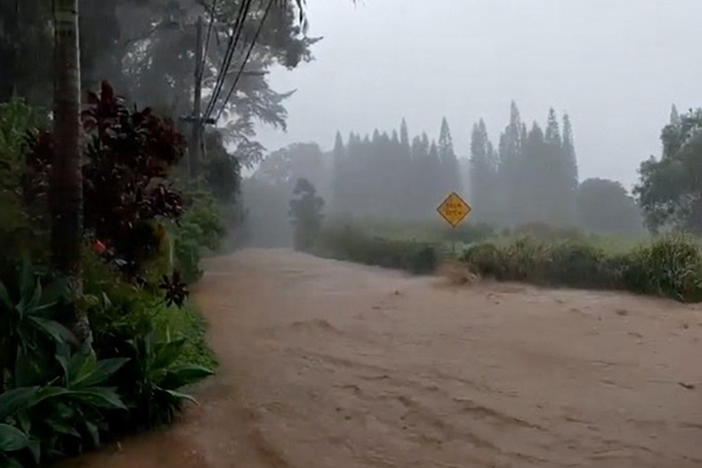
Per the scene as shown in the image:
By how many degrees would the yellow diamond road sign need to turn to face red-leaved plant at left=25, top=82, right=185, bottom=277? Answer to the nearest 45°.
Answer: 0° — it already faces it

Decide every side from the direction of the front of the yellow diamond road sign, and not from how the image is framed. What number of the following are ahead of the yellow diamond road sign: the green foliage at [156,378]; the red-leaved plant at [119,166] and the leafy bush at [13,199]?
3

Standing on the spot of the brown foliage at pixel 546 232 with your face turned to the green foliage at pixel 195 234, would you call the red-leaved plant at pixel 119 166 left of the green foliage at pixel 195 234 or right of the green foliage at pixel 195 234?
left

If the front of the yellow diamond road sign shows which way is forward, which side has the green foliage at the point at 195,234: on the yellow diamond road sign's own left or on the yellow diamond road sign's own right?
on the yellow diamond road sign's own right

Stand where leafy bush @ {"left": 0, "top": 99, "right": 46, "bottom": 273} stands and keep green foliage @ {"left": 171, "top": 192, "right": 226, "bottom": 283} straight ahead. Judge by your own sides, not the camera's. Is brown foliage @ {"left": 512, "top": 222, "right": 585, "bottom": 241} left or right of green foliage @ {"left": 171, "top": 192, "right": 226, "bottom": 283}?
right

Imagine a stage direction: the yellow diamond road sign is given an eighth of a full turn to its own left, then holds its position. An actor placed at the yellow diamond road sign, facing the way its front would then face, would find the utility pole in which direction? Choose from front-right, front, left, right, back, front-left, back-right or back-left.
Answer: back-right

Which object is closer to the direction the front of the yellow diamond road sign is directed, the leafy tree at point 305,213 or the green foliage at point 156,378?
the green foliage

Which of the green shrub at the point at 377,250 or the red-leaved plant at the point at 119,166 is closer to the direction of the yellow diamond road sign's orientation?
the red-leaved plant

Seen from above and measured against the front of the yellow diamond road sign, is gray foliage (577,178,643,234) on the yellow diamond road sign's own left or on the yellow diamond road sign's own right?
on the yellow diamond road sign's own left

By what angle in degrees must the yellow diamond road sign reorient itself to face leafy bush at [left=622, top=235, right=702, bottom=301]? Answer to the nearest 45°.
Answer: approximately 45° to its left

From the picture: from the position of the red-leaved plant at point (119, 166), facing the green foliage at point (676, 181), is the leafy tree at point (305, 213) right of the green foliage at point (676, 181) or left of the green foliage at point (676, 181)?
left

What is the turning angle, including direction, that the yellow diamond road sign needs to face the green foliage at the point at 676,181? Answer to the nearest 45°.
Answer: approximately 135° to its left

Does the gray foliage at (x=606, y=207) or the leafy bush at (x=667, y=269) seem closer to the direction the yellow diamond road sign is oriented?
the leafy bush

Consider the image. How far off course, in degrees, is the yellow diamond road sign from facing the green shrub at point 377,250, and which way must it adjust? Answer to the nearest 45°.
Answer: approximately 135° to its right

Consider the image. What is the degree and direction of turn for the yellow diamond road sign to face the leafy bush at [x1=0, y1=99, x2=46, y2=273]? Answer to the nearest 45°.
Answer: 0° — it already faces it

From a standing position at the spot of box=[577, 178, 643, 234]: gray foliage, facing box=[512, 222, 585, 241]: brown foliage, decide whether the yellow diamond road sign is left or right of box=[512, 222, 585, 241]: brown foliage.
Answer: right

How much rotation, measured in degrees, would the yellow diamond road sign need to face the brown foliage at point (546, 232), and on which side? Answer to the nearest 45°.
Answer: approximately 45° to its left

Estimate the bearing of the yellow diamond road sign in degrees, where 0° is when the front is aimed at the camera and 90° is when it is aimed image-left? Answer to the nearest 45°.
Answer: approximately 0°
